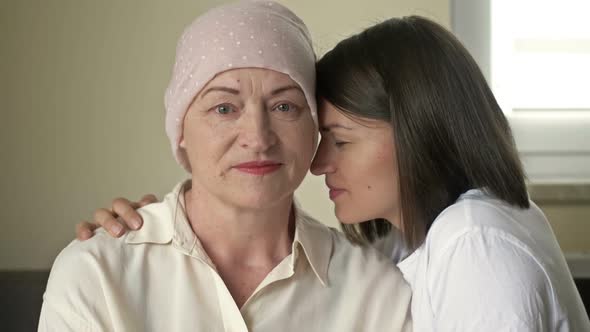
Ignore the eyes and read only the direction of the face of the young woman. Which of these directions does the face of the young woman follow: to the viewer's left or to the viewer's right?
to the viewer's left

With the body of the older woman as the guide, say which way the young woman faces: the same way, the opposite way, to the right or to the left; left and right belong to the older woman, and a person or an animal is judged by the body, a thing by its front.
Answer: to the right

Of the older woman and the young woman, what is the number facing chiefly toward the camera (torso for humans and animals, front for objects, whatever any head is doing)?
1

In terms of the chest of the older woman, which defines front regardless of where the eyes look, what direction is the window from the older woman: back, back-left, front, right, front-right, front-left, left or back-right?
back-left

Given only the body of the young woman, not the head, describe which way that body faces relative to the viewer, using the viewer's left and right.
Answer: facing to the left of the viewer
